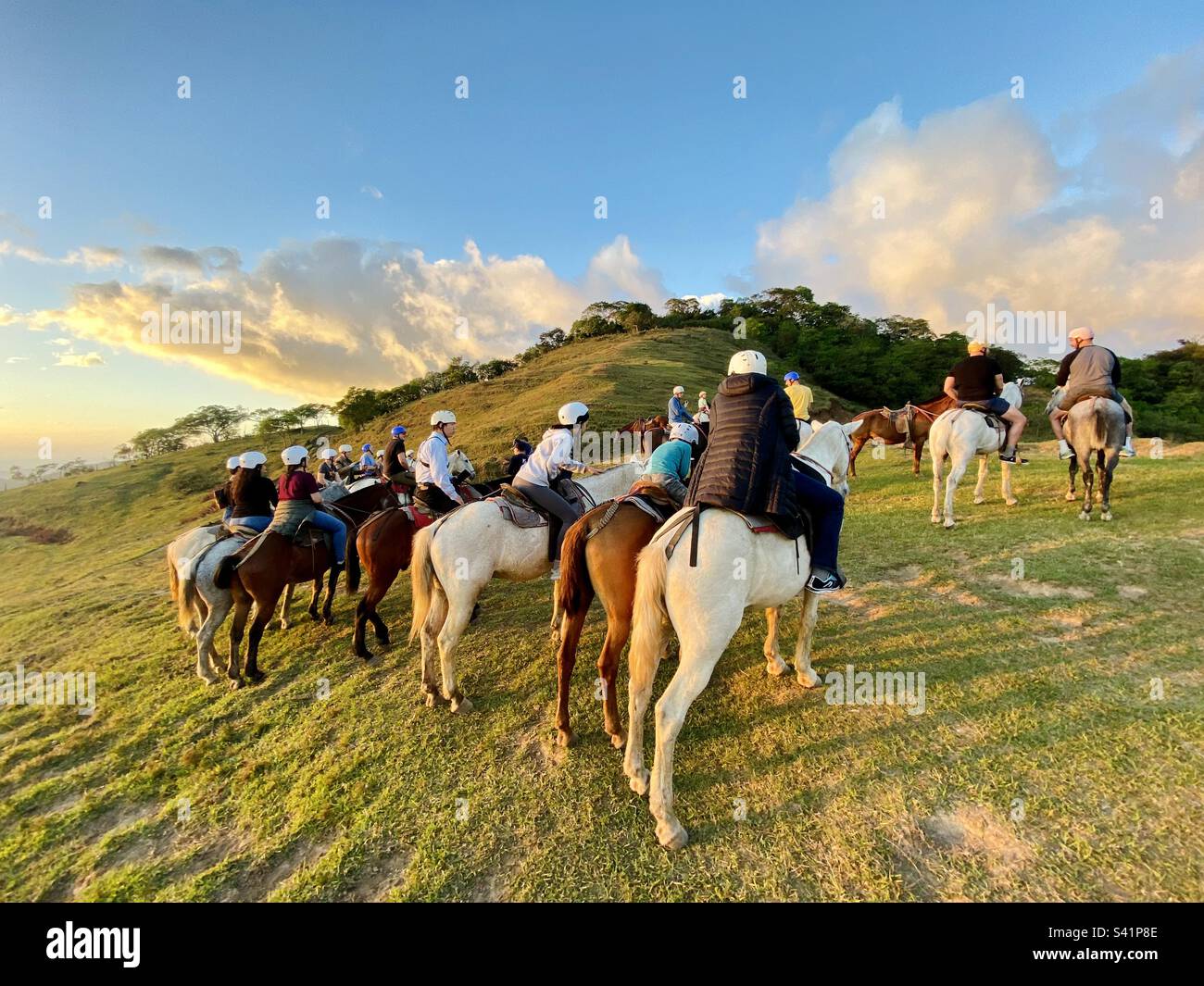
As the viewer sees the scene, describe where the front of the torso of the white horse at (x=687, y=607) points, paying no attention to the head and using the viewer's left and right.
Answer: facing away from the viewer and to the right of the viewer

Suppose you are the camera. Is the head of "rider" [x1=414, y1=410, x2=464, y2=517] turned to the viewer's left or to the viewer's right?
to the viewer's right

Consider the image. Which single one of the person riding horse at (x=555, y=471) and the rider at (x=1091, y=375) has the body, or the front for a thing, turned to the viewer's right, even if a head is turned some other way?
the person riding horse

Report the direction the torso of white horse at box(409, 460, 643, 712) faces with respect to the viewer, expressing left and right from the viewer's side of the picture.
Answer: facing away from the viewer and to the right of the viewer

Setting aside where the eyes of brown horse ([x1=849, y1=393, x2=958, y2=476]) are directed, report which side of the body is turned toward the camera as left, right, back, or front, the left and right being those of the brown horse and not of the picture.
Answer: right

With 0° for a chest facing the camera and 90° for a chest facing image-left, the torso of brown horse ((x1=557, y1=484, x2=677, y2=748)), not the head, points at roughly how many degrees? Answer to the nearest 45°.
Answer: approximately 225°

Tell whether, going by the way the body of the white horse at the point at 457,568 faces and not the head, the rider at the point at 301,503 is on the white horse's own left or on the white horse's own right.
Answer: on the white horse's own left

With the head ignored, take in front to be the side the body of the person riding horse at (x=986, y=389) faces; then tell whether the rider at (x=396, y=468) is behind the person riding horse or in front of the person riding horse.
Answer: behind

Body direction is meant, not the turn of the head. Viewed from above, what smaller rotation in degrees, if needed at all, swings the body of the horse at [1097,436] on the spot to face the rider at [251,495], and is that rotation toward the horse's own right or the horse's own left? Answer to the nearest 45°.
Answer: approximately 135° to the horse's own left

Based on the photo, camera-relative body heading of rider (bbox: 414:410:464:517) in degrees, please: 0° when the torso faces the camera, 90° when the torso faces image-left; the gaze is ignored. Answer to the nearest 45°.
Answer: approximately 225°
